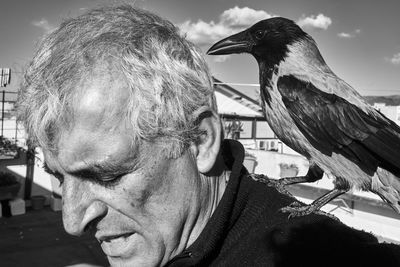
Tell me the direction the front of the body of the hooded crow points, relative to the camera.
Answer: to the viewer's left
